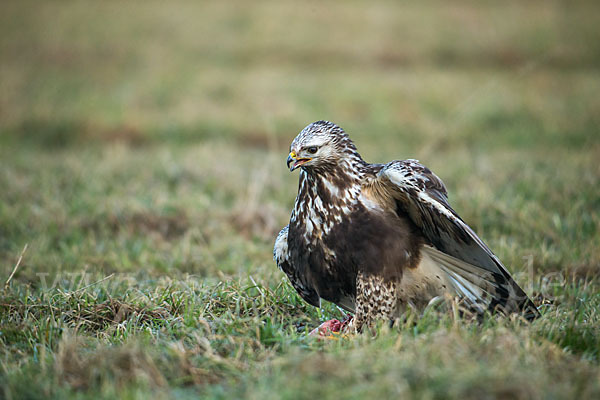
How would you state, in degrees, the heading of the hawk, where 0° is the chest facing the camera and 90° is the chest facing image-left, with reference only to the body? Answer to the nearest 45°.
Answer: approximately 45°
